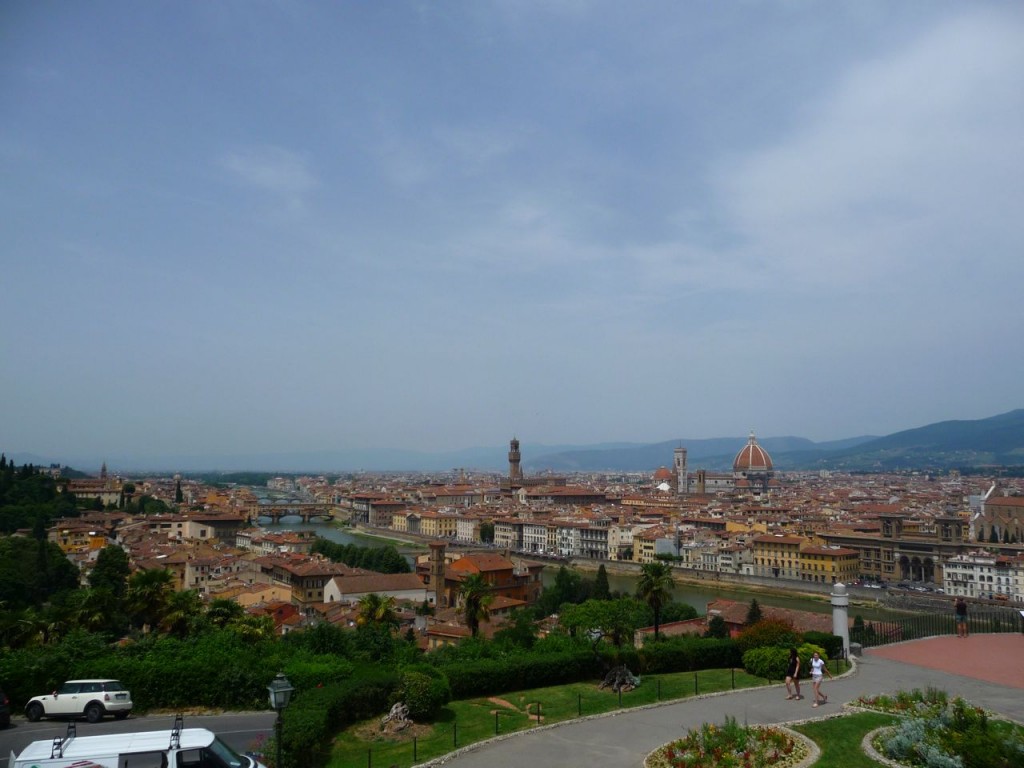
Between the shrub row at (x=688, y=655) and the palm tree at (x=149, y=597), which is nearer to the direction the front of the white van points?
the shrub row

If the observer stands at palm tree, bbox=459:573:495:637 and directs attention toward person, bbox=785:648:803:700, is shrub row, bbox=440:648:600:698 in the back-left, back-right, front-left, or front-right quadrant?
front-right

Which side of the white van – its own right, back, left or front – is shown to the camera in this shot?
right

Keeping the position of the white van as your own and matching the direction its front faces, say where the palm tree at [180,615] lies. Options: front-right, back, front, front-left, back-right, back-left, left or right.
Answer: left

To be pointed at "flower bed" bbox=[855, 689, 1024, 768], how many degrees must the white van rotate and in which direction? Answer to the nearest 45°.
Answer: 0° — it already faces it

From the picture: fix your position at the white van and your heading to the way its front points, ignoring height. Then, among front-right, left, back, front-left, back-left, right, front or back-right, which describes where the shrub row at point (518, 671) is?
front-left

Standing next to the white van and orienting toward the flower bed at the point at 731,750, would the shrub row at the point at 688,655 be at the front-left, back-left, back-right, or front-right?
front-left

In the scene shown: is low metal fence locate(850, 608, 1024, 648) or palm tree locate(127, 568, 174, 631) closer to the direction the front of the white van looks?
the low metal fence

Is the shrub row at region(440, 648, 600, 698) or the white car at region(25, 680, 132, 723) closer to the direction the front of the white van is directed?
the shrub row

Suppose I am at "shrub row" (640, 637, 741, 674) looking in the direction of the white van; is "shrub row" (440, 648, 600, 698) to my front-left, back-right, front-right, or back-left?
front-right

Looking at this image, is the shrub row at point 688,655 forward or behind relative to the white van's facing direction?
forward

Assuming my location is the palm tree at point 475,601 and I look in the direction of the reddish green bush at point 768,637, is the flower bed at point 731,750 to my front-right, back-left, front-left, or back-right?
front-right

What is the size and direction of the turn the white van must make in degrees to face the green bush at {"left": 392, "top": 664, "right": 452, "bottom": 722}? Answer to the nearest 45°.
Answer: approximately 45° to its left

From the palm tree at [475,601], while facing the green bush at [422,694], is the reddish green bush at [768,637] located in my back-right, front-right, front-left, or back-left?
front-left

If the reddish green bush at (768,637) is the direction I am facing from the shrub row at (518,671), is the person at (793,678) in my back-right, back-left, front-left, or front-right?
front-right

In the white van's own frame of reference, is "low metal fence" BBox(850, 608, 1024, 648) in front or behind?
in front

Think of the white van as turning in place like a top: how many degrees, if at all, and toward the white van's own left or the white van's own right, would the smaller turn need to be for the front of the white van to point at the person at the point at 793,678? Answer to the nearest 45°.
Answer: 0° — it already faces them

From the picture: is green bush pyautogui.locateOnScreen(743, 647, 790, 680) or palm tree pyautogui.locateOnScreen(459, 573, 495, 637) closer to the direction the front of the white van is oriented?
the green bush
